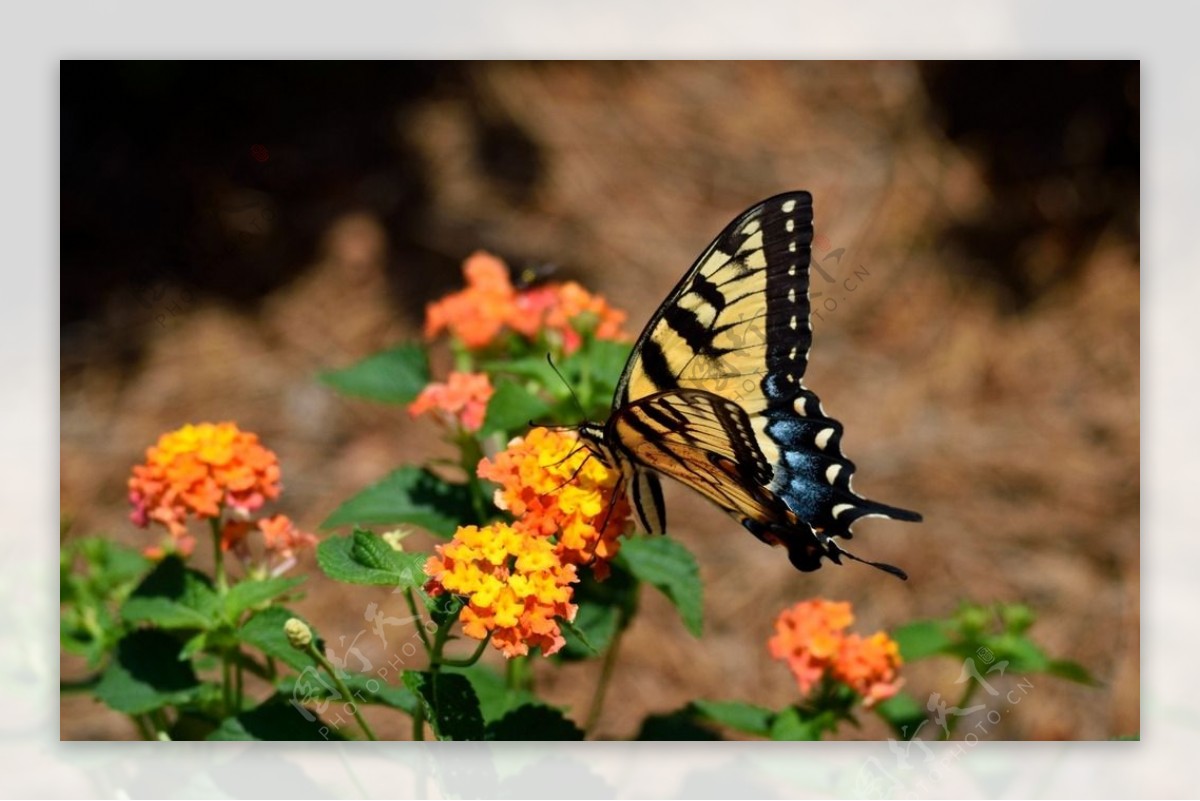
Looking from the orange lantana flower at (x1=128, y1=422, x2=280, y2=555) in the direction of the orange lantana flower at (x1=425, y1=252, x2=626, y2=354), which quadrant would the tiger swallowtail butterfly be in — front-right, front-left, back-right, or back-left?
front-right

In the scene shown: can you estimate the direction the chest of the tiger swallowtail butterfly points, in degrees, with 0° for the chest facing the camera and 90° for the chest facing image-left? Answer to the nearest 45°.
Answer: approximately 90°
